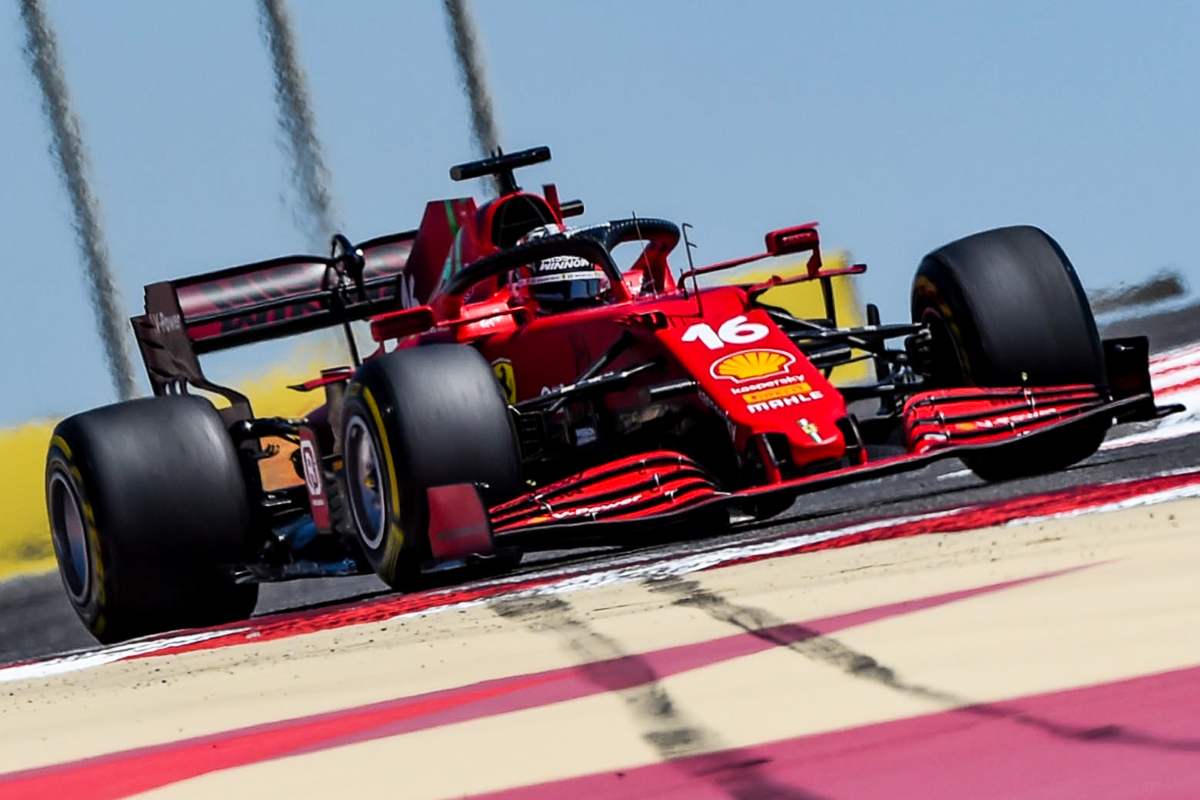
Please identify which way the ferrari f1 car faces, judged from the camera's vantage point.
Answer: facing the viewer and to the right of the viewer
